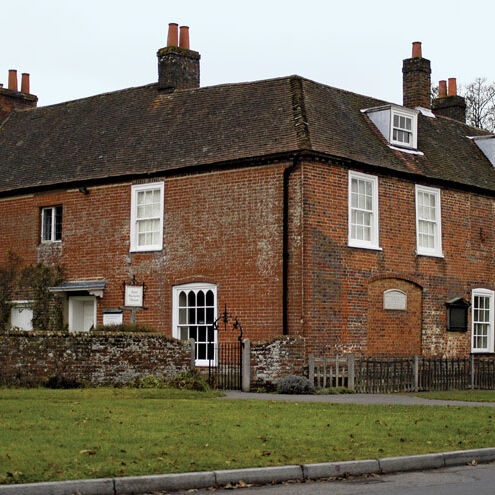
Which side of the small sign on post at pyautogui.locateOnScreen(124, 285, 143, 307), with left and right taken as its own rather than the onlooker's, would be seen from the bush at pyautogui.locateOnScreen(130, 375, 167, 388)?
front

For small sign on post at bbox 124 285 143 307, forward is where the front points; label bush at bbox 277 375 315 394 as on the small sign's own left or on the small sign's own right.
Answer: on the small sign's own left

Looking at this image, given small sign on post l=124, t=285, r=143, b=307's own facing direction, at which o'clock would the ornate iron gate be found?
The ornate iron gate is roughly at 9 o'clock from the small sign on post.

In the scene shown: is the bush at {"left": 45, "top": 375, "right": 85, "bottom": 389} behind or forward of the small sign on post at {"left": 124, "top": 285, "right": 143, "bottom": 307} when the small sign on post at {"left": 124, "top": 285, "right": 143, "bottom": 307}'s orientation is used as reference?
forward

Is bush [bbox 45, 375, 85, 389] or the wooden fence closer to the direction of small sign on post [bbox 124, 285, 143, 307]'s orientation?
the bush

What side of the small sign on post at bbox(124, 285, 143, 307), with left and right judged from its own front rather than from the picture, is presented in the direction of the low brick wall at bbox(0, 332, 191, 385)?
front

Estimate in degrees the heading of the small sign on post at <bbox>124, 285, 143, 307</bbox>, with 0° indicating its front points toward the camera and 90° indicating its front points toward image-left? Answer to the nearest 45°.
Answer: approximately 0°

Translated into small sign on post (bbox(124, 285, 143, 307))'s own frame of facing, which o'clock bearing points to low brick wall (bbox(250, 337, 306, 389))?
The low brick wall is roughly at 10 o'clock from the small sign on post.

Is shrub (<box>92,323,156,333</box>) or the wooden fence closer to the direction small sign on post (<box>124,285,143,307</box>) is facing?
the shrub

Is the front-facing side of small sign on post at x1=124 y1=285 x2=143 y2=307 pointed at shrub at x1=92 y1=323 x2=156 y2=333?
yes

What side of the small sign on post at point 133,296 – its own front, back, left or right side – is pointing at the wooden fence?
left
